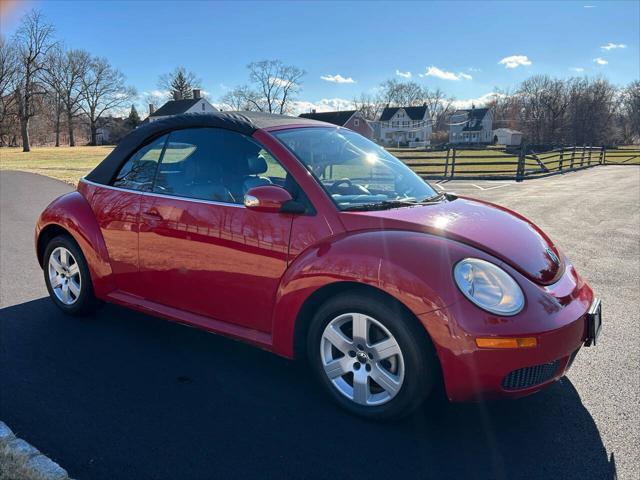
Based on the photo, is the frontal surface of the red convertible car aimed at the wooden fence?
no

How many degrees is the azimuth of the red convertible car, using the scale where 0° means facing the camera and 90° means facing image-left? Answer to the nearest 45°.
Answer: approximately 315°

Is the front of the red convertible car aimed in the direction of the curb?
no

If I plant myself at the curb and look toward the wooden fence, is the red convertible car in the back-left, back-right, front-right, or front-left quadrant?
front-right

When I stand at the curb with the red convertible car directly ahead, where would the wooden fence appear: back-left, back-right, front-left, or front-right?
front-left
